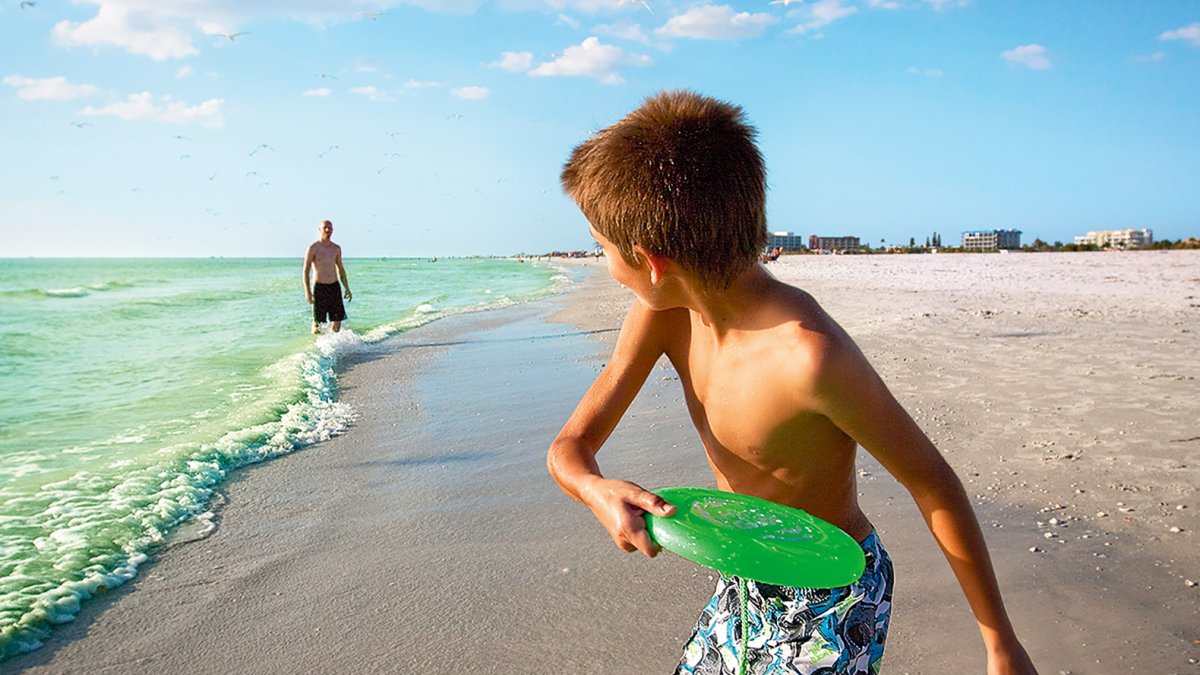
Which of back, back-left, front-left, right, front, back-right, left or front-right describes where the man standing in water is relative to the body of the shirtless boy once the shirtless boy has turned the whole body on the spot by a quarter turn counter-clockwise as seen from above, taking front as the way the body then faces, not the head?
back

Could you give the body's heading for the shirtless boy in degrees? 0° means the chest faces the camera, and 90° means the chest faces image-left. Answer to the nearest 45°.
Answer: approximately 45°

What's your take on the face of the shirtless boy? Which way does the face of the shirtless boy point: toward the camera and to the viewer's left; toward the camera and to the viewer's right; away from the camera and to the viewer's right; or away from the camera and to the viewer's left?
away from the camera and to the viewer's left
